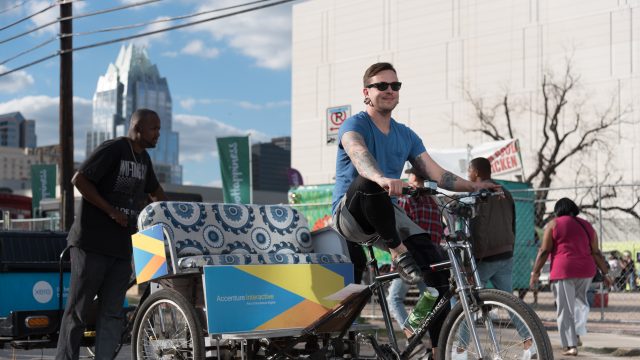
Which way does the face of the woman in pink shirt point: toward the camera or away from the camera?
away from the camera

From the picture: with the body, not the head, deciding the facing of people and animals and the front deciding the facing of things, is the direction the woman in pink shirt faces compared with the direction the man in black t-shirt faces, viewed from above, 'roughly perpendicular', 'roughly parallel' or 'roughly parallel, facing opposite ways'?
roughly perpendicular

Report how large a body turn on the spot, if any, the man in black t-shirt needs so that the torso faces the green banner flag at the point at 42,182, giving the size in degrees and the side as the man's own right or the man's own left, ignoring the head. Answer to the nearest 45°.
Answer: approximately 135° to the man's own left

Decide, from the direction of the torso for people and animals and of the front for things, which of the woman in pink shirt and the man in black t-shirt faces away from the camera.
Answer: the woman in pink shirt

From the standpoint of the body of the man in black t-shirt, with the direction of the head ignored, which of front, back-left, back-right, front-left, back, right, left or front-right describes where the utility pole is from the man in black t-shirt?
back-left

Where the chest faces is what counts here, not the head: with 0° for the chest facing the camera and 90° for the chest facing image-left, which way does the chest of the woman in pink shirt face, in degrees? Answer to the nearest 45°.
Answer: approximately 180°

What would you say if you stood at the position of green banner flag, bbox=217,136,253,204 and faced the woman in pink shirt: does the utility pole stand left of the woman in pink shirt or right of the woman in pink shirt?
right

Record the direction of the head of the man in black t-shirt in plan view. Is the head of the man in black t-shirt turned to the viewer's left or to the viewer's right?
to the viewer's right
